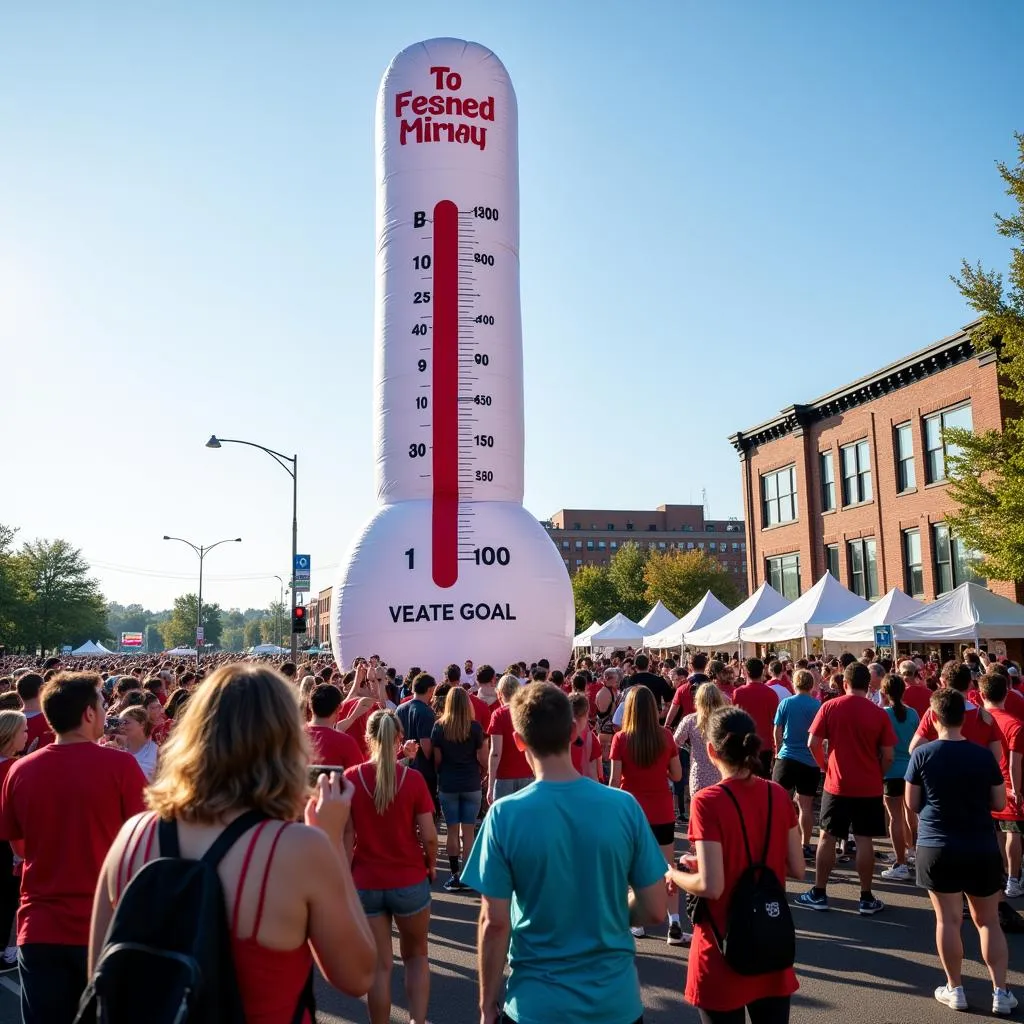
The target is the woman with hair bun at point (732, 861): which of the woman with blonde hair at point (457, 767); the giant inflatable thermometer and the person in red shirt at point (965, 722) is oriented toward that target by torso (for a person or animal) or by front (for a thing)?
the giant inflatable thermometer

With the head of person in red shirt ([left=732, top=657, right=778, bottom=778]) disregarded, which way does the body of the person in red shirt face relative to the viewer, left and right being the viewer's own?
facing away from the viewer

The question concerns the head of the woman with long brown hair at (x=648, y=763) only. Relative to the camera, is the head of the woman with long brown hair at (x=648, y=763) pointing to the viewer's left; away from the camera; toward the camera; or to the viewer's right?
away from the camera

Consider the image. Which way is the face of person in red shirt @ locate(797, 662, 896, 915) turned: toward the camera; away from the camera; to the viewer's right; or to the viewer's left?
away from the camera

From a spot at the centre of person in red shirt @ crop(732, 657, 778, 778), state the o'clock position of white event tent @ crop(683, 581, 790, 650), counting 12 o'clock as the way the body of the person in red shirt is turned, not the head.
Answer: The white event tent is roughly at 12 o'clock from the person in red shirt.

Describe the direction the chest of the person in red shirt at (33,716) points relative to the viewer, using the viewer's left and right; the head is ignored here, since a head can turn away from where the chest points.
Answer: facing away from the viewer

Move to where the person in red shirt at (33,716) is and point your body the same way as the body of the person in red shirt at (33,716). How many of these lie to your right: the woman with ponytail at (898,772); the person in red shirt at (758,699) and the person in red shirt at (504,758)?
3

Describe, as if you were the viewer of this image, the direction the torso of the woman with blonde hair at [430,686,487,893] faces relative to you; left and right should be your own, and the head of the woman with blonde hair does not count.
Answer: facing away from the viewer
